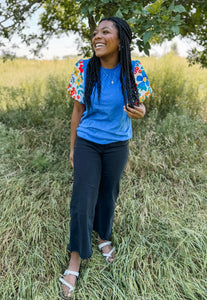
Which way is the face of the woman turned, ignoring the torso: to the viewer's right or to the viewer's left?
to the viewer's left

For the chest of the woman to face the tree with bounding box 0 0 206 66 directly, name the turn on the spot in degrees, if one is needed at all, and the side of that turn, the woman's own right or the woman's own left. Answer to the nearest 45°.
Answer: approximately 180°

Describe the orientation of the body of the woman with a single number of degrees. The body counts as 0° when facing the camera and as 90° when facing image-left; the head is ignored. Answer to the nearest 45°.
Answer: approximately 0°
